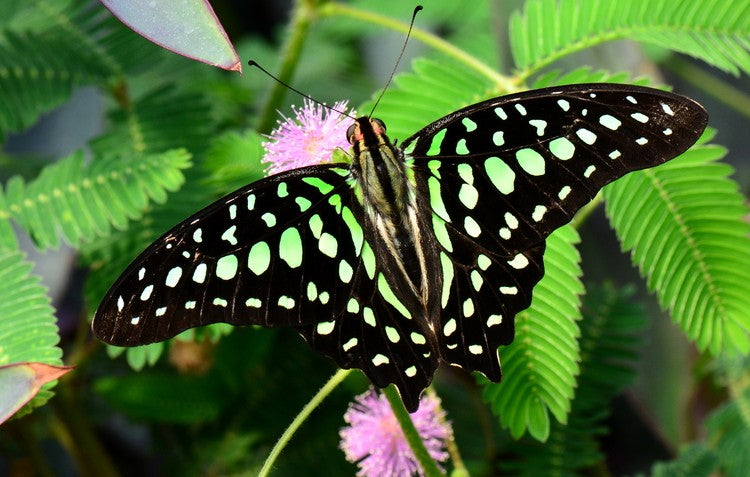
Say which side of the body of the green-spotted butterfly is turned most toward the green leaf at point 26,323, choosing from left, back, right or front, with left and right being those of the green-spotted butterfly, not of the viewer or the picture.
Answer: left

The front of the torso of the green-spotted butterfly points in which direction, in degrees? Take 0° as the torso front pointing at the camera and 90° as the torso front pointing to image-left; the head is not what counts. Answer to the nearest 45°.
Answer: approximately 180°
